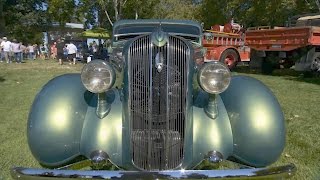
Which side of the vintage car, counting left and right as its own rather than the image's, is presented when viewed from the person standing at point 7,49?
back

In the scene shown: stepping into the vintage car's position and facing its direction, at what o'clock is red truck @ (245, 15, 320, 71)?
The red truck is roughly at 7 o'clock from the vintage car.

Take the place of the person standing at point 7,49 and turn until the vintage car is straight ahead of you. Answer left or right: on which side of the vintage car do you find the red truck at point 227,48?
left

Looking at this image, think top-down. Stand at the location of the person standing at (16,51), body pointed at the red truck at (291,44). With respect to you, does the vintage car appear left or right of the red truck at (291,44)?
right

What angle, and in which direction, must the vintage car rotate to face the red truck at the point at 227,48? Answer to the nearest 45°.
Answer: approximately 180°

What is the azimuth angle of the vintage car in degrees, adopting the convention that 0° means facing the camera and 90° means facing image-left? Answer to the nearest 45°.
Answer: approximately 0°

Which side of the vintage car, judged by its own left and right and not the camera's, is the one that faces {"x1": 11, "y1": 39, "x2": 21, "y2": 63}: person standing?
back
